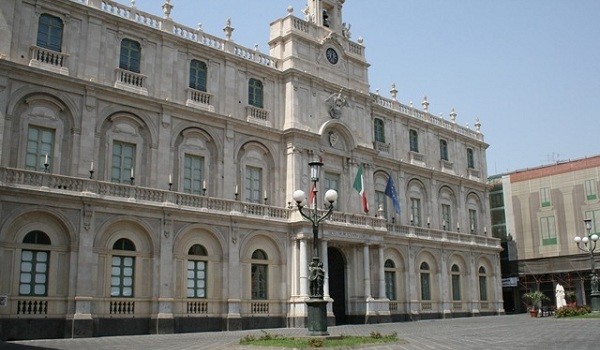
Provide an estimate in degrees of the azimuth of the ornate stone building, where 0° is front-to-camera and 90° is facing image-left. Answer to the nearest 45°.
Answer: approximately 315°
